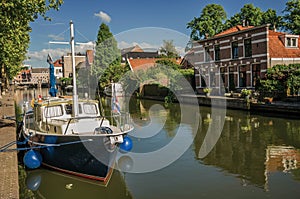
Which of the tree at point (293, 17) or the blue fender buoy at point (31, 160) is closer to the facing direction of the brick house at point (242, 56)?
the blue fender buoy

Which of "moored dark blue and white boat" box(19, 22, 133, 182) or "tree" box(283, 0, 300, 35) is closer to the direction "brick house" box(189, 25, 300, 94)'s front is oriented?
the moored dark blue and white boat

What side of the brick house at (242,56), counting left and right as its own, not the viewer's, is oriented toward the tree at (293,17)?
back

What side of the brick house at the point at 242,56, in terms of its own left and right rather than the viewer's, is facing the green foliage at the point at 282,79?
left
